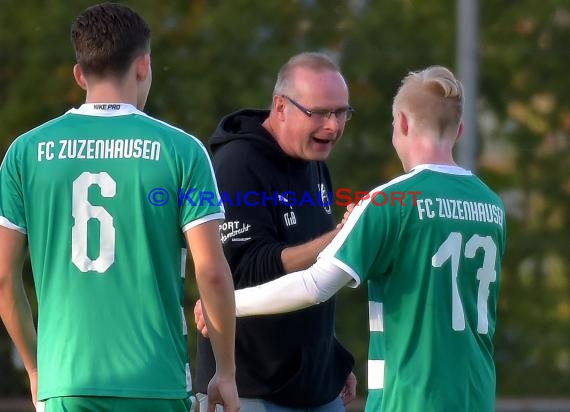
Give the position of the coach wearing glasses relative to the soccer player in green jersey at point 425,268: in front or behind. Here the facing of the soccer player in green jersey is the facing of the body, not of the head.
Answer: in front

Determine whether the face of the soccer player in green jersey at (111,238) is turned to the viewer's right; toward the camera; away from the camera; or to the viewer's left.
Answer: away from the camera

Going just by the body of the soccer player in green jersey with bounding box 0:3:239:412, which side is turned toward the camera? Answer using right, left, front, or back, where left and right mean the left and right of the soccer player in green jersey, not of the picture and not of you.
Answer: back

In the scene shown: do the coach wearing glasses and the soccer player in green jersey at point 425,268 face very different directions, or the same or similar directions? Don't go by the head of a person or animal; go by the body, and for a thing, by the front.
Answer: very different directions

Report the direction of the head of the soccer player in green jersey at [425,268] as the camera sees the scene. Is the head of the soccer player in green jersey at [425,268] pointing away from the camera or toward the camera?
away from the camera

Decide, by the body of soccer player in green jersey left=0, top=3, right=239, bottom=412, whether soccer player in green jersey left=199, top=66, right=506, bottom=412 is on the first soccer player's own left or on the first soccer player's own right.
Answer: on the first soccer player's own right

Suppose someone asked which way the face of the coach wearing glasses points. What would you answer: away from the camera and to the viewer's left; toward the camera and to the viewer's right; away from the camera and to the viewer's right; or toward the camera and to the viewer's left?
toward the camera and to the viewer's right

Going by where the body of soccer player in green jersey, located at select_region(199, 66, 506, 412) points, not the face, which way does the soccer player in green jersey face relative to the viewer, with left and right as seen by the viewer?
facing away from the viewer and to the left of the viewer

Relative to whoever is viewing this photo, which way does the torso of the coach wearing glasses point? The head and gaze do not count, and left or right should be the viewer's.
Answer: facing the viewer and to the right of the viewer

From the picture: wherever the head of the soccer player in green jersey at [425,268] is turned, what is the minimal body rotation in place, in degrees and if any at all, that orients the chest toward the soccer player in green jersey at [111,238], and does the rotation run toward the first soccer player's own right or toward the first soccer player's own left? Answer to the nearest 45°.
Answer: approximately 45° to the first soccer player's own left
